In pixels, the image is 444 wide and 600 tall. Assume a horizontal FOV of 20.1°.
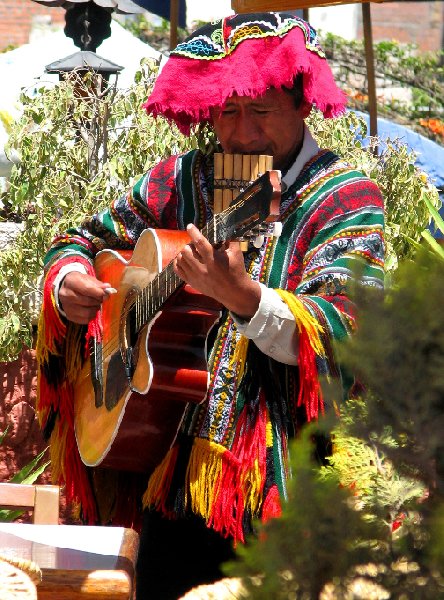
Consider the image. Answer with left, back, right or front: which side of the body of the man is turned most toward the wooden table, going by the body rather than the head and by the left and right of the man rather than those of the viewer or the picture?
front

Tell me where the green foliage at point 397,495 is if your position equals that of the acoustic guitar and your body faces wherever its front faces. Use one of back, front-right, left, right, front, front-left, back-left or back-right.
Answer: front-left

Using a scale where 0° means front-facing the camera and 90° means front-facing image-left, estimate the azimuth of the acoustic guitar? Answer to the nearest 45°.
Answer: approximately 45°

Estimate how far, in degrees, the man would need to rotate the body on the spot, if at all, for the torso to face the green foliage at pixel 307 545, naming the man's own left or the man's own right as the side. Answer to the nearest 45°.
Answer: approximately 45° to the man's own left

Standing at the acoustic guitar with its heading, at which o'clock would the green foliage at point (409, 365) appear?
The green foliage is roughly at 10 o'clock from the acoustic guitar.

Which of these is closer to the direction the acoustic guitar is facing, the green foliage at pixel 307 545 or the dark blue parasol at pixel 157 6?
the green foliage

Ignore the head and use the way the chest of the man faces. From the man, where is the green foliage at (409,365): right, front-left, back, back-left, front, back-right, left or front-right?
front-left

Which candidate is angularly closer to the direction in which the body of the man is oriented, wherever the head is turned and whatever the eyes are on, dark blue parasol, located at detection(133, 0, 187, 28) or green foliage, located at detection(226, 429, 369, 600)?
the green foliage

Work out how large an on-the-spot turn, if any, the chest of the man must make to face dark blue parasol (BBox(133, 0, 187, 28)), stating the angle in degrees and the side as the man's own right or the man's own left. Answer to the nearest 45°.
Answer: approximately 135° to the man's own right

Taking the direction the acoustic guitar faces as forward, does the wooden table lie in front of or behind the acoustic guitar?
in front

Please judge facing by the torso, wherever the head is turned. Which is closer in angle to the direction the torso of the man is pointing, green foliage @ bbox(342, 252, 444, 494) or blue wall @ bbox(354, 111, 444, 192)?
the green foliage
